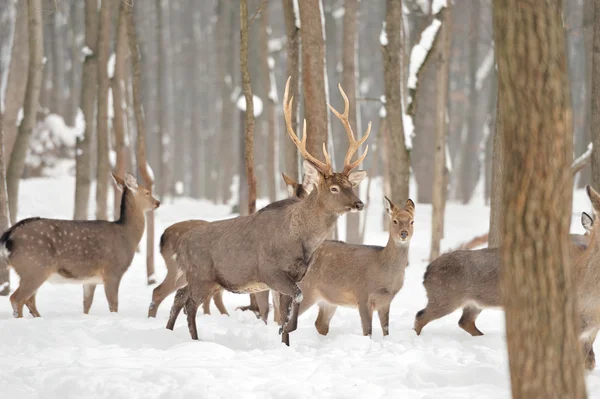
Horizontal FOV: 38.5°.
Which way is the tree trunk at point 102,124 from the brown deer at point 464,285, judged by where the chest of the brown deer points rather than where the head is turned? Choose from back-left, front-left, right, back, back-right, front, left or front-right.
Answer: back-left

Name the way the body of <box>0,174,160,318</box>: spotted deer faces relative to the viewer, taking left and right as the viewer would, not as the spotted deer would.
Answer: facing to the right of the viewer

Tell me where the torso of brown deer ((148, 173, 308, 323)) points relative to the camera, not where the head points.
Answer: to the viewer's right

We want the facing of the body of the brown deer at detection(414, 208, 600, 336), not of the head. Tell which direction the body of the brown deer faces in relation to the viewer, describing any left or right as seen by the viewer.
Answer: facing to the right of the viewer

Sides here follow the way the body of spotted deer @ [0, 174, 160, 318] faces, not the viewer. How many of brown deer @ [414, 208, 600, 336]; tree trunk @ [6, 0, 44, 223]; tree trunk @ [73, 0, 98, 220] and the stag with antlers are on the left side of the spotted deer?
2

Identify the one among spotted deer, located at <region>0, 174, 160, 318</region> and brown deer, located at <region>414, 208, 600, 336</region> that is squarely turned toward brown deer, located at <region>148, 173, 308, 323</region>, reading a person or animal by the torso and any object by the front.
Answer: the spotted deer

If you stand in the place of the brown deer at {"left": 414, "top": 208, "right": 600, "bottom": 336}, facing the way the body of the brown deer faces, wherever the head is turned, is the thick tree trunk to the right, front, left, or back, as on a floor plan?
right

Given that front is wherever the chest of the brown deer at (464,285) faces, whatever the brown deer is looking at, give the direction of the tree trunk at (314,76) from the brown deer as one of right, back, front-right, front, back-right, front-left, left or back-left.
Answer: back-left

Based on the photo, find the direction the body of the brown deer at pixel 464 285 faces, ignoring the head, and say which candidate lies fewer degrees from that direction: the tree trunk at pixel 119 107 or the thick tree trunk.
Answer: the thick tree trunk

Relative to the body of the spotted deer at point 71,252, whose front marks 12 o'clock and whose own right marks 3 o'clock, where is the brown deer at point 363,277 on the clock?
The brown deer is roughly at 1 o'clock from the spotted deer.

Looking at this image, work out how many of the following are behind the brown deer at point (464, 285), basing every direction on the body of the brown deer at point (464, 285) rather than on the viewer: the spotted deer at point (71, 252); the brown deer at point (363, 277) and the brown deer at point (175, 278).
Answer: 3
